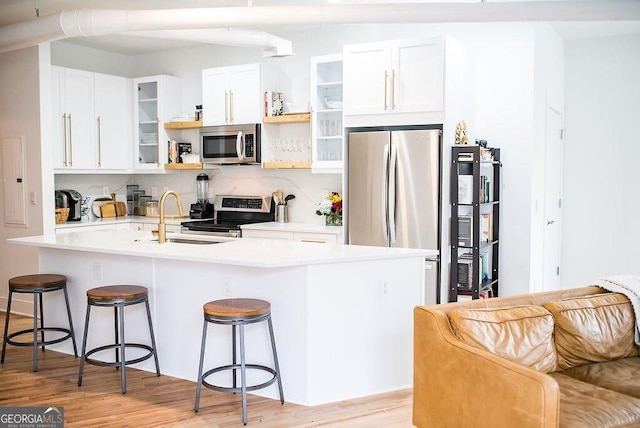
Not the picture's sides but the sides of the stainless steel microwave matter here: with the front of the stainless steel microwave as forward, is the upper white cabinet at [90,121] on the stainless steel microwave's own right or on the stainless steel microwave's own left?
on the stainless steel microwave's own right

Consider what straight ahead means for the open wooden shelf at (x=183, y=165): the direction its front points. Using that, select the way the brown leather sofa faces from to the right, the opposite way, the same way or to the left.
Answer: the same way

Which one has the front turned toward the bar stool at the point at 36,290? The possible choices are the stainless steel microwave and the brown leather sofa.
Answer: the stainless steel microwave

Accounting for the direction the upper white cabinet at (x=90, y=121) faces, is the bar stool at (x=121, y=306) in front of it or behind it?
in front

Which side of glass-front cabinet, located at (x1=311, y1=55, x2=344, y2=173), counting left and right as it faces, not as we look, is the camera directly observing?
front

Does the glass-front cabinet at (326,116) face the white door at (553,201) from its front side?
no

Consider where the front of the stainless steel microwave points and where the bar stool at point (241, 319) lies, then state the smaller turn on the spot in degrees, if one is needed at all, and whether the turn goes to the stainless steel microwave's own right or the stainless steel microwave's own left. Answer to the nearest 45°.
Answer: approximately 45° to the stainless steel microwave's own left

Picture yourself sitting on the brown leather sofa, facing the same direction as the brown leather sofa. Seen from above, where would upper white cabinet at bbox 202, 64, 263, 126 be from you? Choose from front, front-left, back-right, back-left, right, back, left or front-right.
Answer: back

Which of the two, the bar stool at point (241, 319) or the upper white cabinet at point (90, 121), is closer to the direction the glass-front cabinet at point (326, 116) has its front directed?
the bar stool

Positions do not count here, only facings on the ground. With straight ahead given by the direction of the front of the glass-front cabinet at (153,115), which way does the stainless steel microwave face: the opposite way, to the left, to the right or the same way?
the same way

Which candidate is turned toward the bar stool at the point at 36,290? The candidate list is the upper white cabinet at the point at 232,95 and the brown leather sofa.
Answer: the upper white cabinet

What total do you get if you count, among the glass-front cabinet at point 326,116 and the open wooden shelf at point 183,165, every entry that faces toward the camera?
2

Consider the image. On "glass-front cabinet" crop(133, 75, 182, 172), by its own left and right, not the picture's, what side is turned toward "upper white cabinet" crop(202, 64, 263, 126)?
left

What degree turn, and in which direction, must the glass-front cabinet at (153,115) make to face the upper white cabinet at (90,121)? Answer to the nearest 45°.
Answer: approximately 45° to its right

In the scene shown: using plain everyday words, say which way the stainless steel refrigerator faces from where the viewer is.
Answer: facing the viewer and to the left of the viewer

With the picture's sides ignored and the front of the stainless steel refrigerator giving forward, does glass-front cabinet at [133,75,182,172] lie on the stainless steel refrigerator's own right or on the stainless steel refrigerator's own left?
on the stainless steel refrigerator's own right

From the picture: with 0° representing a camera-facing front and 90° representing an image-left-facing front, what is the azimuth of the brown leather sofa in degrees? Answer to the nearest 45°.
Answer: approximately 315°

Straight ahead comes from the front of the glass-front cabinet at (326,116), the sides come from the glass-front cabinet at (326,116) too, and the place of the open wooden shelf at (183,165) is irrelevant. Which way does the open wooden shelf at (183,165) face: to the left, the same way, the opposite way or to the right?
the same way

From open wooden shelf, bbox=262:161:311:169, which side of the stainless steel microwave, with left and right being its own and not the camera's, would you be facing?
left

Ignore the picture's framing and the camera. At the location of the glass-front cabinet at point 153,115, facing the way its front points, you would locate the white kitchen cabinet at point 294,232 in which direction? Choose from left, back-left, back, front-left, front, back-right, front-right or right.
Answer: left
